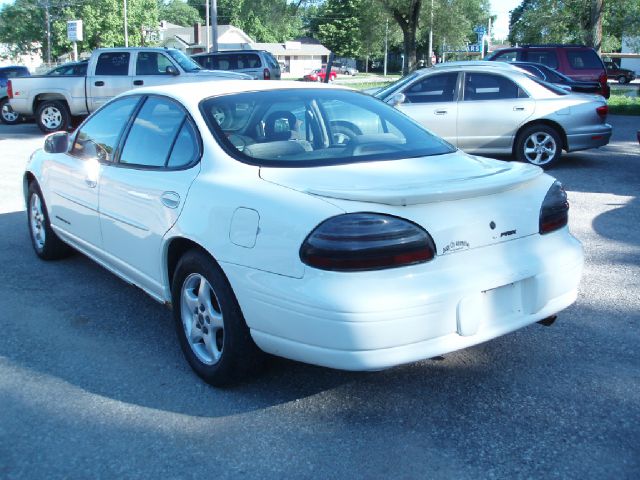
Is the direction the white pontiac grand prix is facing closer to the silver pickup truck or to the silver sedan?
the silver pickup truck

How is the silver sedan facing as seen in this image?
to the viewer's left

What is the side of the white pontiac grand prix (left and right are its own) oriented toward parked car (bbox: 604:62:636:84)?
right

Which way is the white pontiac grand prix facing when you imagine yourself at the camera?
facing away from the viewer and to the left of the viewer

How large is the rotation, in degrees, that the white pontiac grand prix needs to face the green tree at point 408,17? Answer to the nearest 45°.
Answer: approximately 45° to its right

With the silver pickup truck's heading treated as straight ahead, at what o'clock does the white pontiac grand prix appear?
The white pontiac grand prix is roughly at 3 o'clock from the silver pickup truck.

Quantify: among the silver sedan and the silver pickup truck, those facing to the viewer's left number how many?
1

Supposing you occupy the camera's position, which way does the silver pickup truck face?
facing to the right of the viewer
